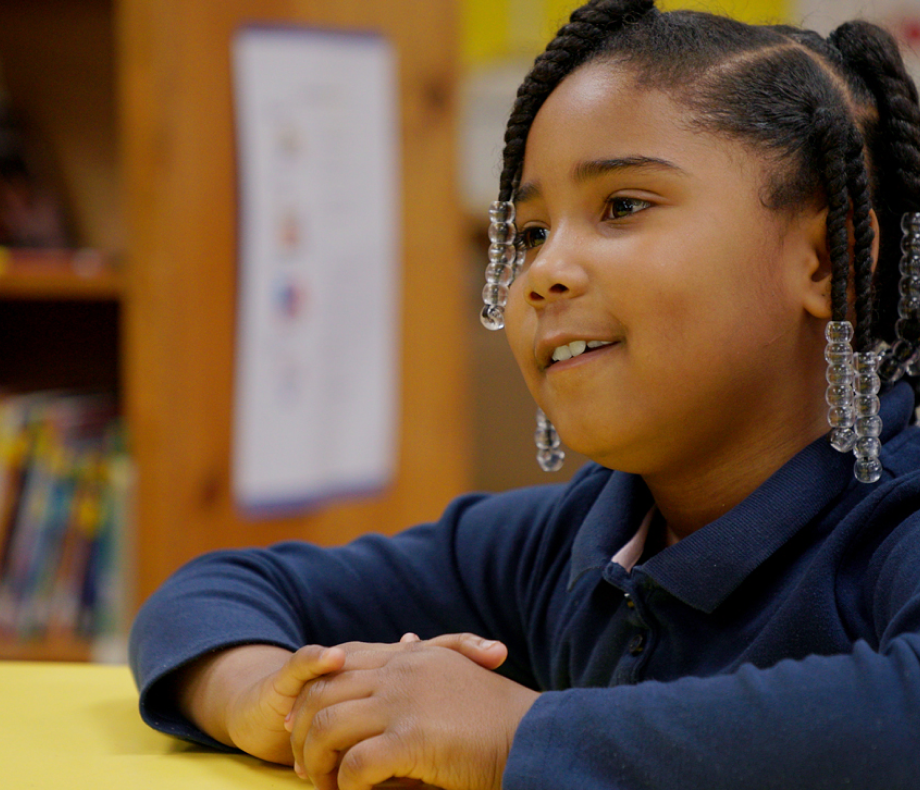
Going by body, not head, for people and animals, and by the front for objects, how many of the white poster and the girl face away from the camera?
0

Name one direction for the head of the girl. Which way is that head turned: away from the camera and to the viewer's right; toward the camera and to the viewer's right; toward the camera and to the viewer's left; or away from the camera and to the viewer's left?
toward the camera and to the viewer's left

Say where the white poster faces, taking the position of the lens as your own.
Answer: facing the viewer and to the right of the viewer

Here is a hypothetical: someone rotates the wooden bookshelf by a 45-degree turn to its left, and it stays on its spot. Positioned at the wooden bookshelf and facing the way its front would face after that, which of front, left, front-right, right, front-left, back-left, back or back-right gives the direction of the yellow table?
front

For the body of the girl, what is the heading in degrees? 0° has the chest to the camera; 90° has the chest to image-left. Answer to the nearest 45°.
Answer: approximately 45°

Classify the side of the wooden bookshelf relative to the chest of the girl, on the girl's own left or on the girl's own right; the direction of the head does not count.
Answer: on the girl's own right

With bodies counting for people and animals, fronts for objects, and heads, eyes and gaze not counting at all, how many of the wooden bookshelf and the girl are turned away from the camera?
0

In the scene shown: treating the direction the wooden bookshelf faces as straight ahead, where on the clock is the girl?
The girl is roughly at 10 o'clock from the wooden bookshelf.

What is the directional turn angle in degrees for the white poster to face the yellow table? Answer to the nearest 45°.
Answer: approximately 45° to its right

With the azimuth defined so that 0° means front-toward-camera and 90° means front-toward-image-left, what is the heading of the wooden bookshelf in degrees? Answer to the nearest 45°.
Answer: approximately 45°

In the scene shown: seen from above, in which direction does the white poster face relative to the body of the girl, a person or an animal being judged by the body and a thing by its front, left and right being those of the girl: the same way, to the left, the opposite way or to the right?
to the left
